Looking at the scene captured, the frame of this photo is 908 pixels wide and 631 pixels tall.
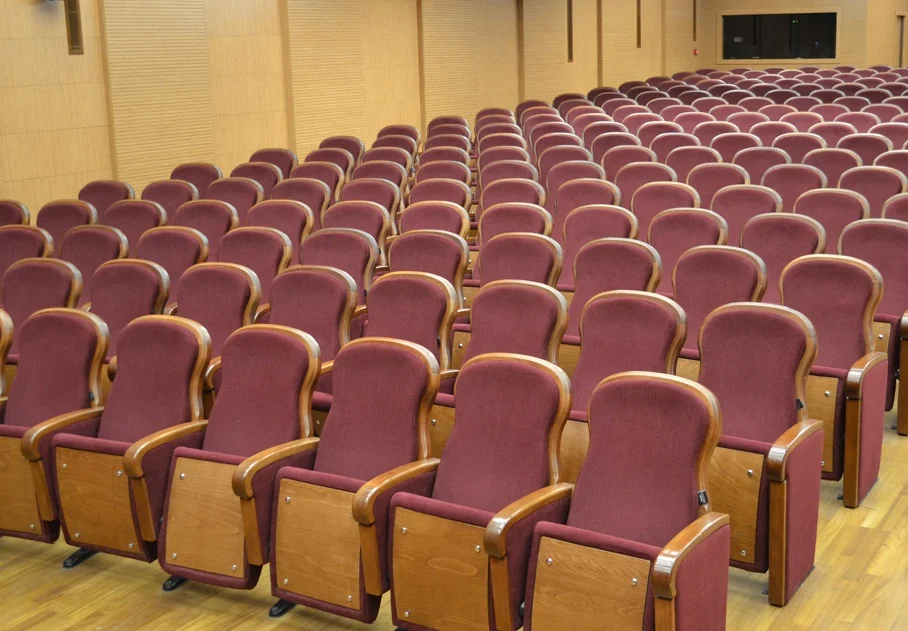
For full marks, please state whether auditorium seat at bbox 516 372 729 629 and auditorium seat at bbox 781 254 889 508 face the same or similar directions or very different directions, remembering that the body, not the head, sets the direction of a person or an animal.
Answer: same or similar directions

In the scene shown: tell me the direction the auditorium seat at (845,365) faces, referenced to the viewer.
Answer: facing the viewer and to the left of the viewer

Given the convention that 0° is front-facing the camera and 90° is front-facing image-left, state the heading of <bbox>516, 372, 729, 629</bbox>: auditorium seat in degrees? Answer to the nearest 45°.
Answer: approximately 45°

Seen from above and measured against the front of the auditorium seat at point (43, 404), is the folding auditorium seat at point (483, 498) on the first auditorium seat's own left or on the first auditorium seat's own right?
on the first auditorium seat's own left

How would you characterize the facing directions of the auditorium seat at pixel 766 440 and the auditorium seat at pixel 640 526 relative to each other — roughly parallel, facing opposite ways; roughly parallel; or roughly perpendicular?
roughly parallel

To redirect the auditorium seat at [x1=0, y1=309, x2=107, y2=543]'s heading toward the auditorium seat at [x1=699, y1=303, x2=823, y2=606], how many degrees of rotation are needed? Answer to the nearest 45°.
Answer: approximately 90° to its left

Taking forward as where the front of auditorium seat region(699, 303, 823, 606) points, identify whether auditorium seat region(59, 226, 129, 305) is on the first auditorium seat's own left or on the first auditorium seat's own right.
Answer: on the first auditorium seat's own right

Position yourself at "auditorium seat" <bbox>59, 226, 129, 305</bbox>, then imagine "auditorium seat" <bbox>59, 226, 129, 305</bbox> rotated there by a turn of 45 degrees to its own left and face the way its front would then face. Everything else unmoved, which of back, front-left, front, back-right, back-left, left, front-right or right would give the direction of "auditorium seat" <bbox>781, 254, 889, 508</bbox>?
front-left

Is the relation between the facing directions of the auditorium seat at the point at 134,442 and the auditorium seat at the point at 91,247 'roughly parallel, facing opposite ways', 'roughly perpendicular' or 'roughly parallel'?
roughly parallel

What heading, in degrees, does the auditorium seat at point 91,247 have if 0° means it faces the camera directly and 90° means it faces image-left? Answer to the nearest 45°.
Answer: approximately 45°
